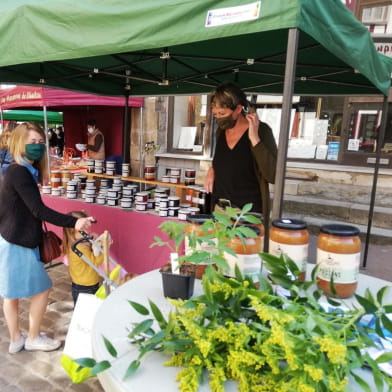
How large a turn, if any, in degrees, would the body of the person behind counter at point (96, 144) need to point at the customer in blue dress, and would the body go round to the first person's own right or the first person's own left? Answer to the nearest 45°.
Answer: approximately 45° to the first person's own left

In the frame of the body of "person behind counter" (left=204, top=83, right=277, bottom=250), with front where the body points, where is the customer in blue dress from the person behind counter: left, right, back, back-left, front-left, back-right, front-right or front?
front-right

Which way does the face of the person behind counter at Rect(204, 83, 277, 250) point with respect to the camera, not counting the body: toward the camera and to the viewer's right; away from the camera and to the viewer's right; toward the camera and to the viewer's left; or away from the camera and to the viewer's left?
toward the camera and to the viewer's left

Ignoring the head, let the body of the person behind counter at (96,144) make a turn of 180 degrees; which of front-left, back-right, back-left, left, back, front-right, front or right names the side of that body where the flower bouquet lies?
back-right

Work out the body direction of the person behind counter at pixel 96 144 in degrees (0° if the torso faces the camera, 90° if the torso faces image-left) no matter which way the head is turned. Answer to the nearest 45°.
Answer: approximately 45°

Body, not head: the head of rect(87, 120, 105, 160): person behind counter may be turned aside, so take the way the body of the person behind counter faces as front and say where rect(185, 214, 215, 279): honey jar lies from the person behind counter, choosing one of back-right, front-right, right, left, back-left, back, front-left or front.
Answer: front-left

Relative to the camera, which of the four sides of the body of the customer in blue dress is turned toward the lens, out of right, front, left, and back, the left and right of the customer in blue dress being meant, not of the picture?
right

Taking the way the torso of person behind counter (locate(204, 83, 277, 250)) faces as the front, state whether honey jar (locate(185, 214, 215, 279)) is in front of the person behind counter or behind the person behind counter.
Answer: in front

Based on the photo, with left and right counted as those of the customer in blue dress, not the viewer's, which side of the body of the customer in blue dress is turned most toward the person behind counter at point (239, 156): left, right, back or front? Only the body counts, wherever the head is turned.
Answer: front

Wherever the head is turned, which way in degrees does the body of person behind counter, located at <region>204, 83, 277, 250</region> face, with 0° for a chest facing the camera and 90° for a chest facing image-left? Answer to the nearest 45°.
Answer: approximately 45°

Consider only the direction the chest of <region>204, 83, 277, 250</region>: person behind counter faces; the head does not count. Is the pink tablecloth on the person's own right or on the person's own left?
on the person's own right

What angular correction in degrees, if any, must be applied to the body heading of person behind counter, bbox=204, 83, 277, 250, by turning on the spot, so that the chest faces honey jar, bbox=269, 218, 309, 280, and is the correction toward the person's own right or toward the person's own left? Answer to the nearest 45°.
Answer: approximately 45° to the person's own left

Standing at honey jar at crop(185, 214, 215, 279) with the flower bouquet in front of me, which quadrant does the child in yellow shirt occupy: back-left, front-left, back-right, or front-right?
back-right

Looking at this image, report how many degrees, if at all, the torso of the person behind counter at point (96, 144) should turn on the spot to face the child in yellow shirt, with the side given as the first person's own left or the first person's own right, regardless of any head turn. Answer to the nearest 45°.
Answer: approximately 45° to the first person's own left

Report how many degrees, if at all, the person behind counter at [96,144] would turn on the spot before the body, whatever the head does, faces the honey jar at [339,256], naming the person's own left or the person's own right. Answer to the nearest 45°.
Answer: approximately 45° to the person's own left

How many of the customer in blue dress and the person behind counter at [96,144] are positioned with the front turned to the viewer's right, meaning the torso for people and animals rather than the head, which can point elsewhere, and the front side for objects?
1
